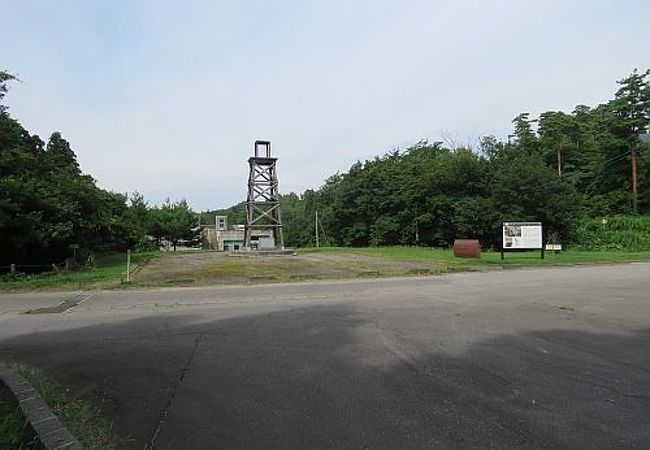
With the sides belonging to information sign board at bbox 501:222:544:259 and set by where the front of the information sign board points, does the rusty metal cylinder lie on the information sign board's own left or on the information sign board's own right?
on the information sign board's own right

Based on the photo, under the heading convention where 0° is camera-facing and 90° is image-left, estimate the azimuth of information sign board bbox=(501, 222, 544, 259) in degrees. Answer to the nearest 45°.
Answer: approximately 0°

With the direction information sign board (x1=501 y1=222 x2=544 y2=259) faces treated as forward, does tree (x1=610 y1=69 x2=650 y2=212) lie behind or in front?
behind

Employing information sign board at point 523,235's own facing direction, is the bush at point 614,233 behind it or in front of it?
behind
